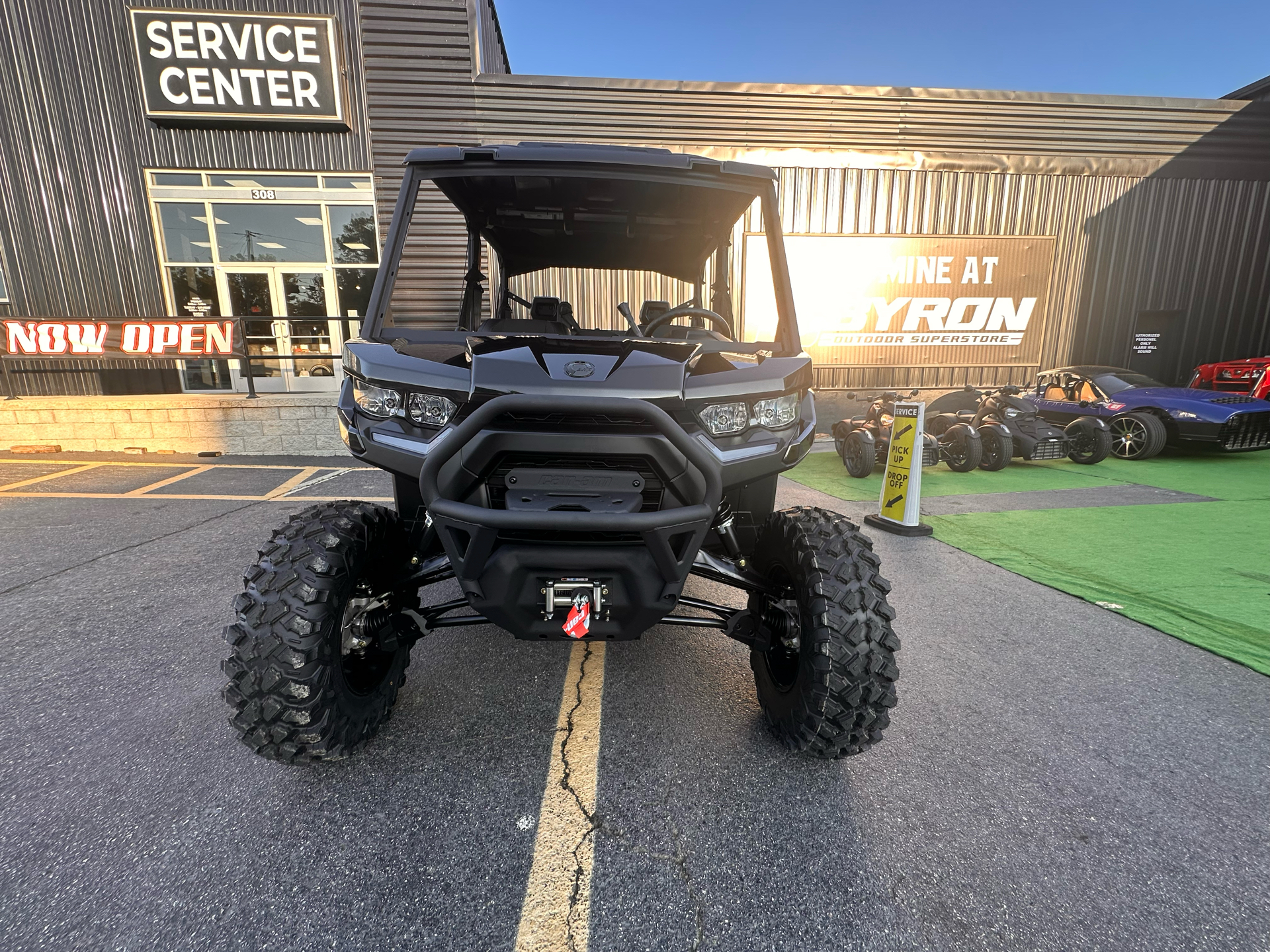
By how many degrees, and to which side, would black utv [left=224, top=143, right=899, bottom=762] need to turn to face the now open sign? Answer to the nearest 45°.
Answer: approximately 135° to its right

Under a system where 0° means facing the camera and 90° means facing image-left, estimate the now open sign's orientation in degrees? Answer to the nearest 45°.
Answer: approximately 0°

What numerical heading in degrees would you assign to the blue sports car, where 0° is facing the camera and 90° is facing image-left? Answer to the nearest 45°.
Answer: approximately 315°

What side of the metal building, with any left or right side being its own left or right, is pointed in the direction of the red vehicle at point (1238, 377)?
left

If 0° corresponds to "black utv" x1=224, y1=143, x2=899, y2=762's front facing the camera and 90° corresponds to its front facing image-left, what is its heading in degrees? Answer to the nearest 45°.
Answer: approximately 0°

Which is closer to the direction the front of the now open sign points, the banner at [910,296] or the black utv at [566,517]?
the black utv

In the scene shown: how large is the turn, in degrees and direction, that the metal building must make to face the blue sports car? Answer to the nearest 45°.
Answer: approximately 90° to its left

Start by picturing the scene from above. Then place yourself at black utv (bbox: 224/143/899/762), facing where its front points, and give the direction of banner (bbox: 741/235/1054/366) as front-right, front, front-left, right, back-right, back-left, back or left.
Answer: back-left
